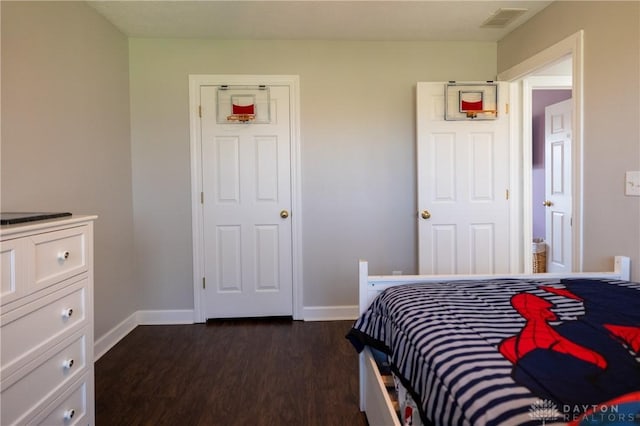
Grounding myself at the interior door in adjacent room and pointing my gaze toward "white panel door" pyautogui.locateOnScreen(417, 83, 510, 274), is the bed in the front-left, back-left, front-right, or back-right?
front-left

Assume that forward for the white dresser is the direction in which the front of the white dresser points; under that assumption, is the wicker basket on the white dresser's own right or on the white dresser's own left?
on the white dresser's own left

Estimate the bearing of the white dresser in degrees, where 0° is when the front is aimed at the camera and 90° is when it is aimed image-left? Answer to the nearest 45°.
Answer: approximately 315°

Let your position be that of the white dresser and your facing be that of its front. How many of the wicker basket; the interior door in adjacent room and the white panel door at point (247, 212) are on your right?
0

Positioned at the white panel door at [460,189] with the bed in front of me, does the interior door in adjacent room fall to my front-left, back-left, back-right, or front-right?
back-left

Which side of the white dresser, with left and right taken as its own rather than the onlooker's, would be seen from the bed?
front

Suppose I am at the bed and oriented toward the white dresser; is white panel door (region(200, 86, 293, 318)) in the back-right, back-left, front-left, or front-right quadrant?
front-right

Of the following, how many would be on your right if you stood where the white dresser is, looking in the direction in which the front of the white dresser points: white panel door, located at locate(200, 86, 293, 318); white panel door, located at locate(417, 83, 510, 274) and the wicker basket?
0

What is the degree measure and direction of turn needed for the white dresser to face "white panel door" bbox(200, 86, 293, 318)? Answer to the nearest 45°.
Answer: approximately 90° to its left

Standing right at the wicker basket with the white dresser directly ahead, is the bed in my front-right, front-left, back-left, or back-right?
front-left

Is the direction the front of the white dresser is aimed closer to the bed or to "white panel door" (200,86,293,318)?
the bed
